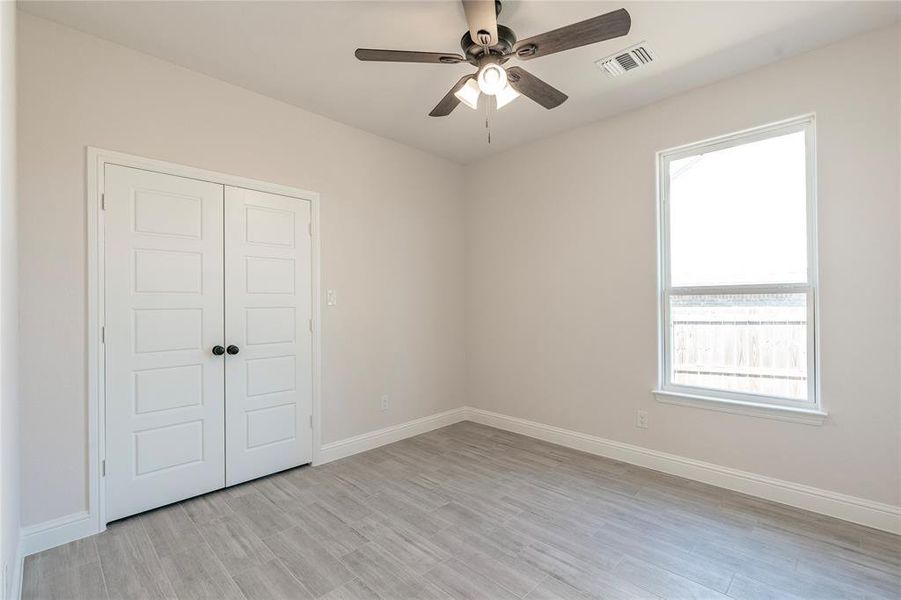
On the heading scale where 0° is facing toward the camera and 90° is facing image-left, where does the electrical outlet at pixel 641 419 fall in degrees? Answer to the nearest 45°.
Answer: approximately 0°

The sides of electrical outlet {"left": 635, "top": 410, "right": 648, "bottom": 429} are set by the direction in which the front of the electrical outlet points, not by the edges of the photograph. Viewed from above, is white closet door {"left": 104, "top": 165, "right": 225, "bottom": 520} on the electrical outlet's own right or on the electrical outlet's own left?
on the electrical outlet's own right

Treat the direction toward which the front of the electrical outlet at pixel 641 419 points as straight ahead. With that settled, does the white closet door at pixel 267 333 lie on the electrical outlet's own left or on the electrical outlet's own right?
on the electrical outlet's own right
